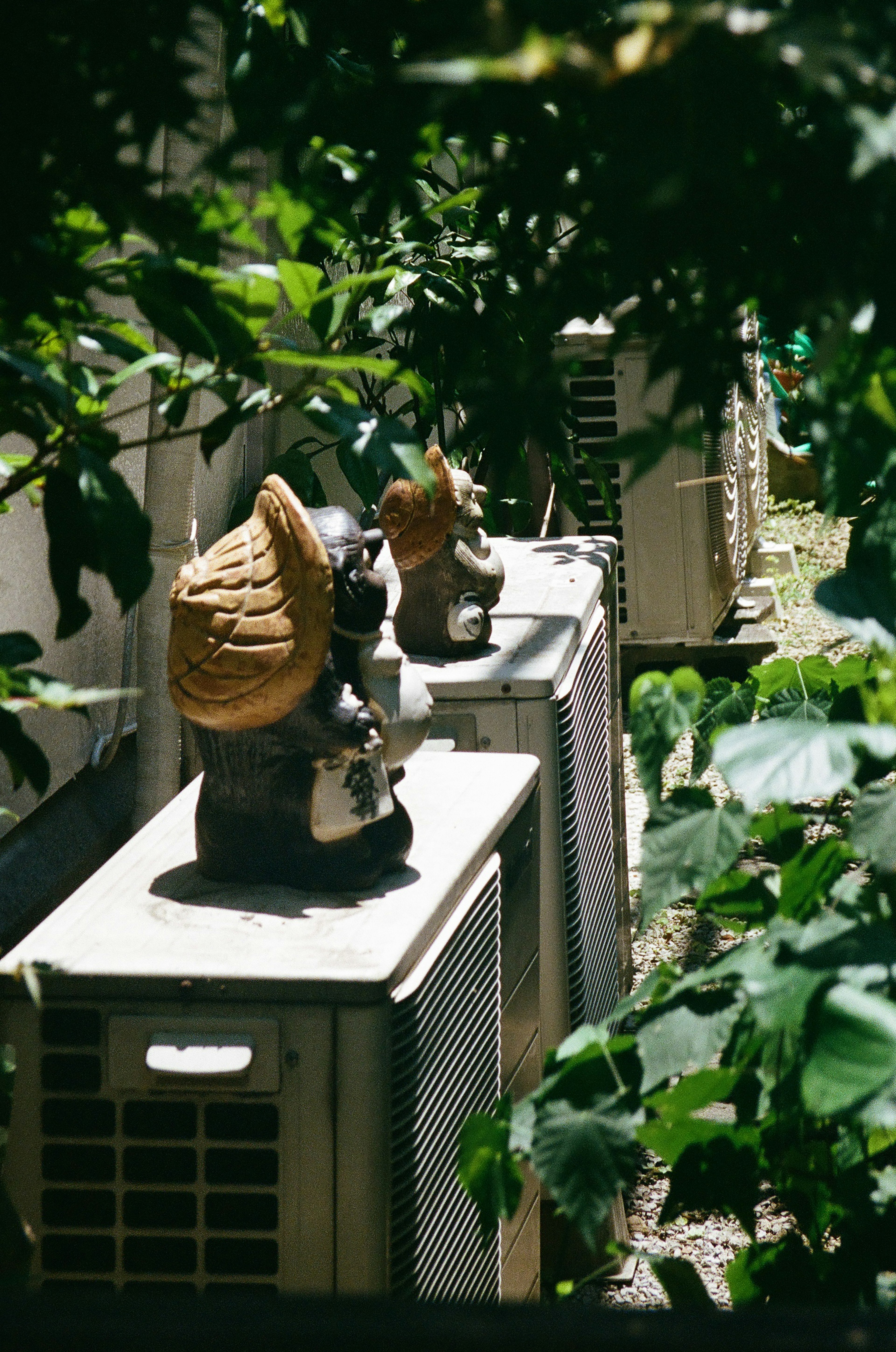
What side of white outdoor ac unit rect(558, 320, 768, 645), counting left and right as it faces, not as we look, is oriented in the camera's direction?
right

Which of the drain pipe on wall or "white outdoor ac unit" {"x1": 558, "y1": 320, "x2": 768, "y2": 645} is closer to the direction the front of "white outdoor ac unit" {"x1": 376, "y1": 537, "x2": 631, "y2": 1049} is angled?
the white outdoor ac unit

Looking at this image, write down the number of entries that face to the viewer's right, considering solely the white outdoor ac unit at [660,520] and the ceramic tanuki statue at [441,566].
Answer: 2

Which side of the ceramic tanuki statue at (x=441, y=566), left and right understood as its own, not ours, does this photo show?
right

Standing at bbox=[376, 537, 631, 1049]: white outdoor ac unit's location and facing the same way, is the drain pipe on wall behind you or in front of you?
behind

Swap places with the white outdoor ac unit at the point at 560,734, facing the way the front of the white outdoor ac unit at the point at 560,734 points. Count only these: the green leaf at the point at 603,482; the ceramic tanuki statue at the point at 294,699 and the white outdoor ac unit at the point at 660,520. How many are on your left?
2

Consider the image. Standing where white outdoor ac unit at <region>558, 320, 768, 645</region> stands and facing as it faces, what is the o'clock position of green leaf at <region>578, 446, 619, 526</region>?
The green leaf is roughly at 3 o'clock from the white outdoor ac unit.

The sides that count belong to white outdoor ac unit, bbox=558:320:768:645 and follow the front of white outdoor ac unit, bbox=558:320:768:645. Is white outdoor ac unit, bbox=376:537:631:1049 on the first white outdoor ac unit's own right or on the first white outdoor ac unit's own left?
on the first white outdoor ac unit's own right

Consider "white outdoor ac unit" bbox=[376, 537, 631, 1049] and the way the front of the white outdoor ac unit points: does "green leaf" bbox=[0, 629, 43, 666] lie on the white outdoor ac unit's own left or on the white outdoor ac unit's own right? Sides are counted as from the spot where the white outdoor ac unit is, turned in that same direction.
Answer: on the white outdoor ac unit's own right

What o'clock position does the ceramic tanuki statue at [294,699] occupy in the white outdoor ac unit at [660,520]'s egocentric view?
The ceramic tanuki statue is roughly at 3 o'clock from the white outdoor ac unit.

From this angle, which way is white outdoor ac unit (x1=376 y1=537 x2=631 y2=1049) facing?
to the viewer's right

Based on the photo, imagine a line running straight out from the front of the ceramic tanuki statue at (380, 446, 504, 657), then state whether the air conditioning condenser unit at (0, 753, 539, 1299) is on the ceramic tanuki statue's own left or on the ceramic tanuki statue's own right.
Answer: on the ceramic tanuki statue's own right

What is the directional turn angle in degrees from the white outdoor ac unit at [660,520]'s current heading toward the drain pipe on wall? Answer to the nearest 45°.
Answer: approximately 90° to its right

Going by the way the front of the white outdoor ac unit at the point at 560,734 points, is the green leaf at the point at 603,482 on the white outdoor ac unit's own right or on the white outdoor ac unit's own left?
on the white outdoor ac unit's own left
